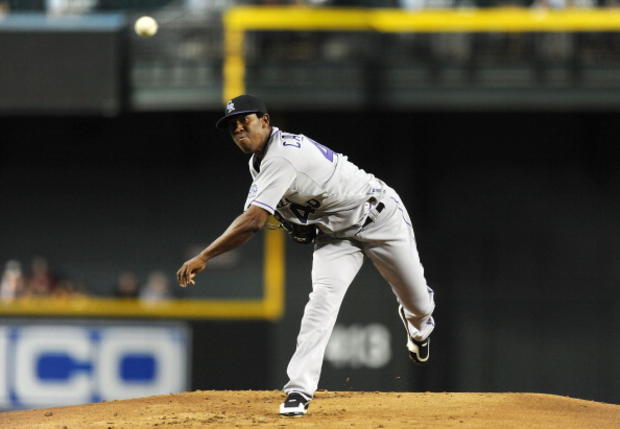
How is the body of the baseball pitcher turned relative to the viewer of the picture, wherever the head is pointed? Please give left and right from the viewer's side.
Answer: facing the viewer and to the left of the viewer

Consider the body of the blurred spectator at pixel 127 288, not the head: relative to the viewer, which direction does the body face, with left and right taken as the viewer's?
facing the viewer

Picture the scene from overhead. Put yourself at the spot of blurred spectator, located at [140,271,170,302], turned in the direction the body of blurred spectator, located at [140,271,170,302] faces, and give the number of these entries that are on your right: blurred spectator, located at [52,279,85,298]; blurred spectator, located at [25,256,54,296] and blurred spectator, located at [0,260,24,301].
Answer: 3

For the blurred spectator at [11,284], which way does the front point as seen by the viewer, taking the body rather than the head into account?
toward the camera

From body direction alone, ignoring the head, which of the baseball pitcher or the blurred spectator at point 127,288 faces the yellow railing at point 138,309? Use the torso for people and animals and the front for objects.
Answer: the blurred spectator

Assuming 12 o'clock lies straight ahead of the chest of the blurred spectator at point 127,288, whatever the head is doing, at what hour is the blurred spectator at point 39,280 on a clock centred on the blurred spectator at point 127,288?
the blurred spectator at point 39,280 is roughly at 4 o'clock from the blurred spectator at point 127,288.

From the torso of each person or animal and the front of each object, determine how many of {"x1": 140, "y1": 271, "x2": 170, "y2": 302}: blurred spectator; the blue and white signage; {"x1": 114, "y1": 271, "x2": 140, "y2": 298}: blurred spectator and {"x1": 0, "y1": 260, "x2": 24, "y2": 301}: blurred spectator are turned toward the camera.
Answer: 4

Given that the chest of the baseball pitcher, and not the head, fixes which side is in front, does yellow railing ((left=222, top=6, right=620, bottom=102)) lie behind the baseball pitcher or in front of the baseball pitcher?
behind

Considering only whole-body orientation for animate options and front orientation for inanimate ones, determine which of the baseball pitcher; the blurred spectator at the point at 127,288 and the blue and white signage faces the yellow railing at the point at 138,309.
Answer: the blurred spectator

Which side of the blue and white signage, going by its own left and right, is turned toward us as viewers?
front

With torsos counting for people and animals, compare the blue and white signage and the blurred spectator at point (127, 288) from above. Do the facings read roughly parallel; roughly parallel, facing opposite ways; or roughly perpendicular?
roughly parallel

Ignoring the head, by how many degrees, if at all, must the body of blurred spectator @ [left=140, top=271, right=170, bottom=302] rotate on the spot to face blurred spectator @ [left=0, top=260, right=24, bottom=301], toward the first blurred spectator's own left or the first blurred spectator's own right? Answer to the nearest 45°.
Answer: approximately 90° to the first blurred spectator's own right

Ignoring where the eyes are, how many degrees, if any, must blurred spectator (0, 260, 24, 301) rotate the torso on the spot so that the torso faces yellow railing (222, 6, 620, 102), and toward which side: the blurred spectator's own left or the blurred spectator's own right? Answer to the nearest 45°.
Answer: approximately 90° to the blurred spectator's own left

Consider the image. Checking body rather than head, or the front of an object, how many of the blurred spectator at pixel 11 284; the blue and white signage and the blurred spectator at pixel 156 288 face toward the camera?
3

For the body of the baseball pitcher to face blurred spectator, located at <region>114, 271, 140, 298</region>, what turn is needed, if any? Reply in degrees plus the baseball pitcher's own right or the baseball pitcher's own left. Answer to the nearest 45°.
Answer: approximately 135° to the baseball pitcher's own right
